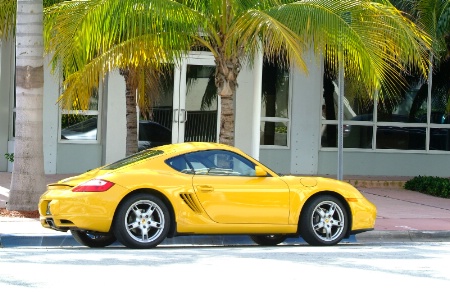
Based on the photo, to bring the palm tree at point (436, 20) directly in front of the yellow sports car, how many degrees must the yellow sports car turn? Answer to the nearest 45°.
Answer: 0° — it already faces it

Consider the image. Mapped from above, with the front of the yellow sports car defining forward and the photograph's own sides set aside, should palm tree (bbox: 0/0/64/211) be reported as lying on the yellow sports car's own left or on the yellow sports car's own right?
on the yellow sports car's own left

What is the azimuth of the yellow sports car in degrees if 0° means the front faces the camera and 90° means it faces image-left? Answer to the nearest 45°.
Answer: approximately 225°
